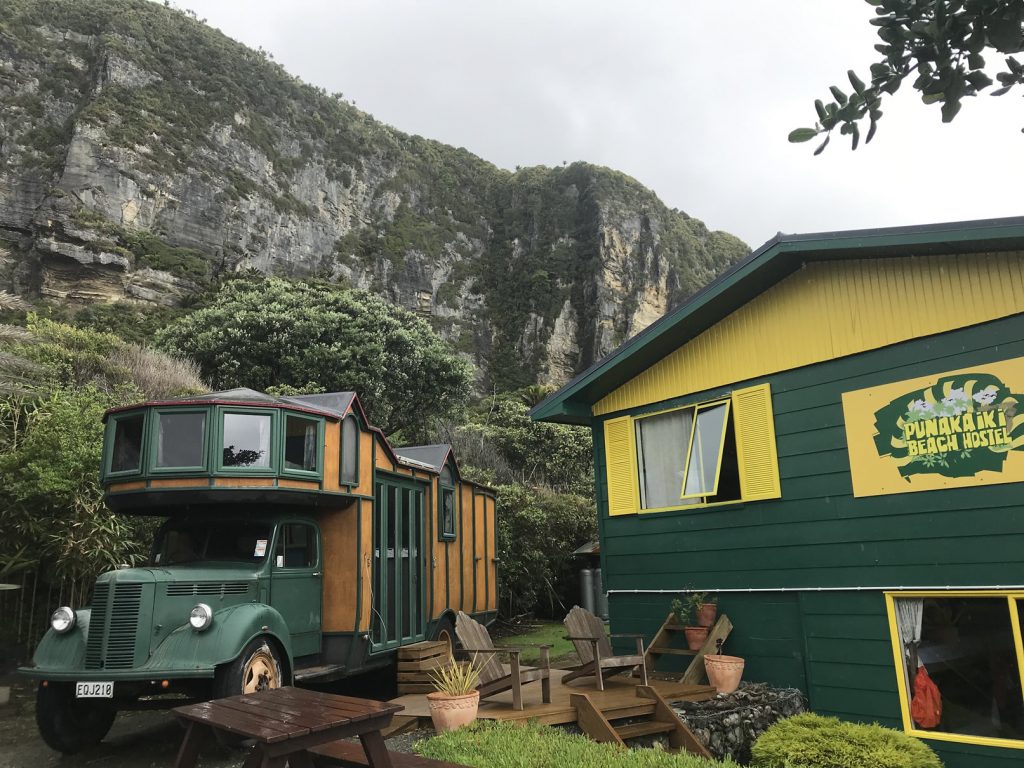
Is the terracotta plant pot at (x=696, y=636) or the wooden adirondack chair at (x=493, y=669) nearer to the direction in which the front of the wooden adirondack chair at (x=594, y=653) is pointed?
the terracotta plant pot

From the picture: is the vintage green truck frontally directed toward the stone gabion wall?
no

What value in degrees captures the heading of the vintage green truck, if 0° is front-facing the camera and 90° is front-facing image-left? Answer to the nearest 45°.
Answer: approximately 45°

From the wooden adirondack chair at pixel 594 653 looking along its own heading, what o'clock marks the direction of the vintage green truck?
The vintage green truck is roughly at 4 o'clock from the wooden adirondack chair.

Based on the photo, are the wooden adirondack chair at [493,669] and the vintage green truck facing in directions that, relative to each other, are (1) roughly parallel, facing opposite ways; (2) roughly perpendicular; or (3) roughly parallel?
roughly perpendicular

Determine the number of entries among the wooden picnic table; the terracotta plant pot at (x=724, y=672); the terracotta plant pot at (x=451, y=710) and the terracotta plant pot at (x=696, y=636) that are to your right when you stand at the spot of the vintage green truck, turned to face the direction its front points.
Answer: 0

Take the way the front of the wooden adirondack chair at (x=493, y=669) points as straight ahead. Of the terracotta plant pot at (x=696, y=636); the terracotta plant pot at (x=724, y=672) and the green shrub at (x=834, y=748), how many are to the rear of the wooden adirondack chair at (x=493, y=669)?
0

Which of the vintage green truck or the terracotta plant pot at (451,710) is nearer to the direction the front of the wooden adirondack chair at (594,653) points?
the terracotta plant pot

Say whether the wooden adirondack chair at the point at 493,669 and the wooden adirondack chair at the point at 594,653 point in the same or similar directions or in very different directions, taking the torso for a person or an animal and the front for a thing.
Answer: same or similar directions

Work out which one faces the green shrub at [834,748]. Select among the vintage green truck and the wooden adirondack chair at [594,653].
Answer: the wooden adirondack chair

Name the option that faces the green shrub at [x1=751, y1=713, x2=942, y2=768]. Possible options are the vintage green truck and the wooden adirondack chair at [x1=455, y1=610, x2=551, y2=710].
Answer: the wooden adirondack chair

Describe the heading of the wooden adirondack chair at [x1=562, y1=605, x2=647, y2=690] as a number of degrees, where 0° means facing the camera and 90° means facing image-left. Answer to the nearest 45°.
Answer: approximately 315°

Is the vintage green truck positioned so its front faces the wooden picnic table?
no

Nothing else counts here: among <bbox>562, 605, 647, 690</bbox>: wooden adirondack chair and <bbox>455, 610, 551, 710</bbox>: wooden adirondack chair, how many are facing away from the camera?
0
